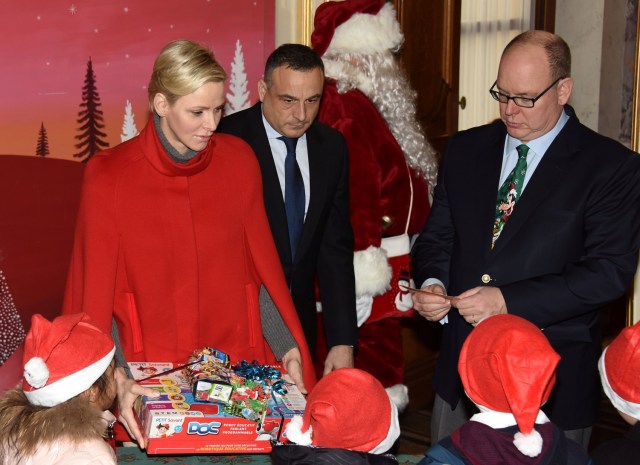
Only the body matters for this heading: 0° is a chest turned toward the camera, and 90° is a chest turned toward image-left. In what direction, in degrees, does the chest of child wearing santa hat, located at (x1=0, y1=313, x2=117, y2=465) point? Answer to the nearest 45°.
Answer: approximately 225°

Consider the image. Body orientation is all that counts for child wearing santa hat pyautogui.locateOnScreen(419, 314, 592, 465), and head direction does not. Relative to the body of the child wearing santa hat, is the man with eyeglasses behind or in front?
in front

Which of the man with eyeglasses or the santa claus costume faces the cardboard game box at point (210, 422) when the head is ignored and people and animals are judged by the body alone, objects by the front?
the man with eyeglasses

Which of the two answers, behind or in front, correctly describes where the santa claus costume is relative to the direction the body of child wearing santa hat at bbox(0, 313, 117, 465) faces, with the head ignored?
in front

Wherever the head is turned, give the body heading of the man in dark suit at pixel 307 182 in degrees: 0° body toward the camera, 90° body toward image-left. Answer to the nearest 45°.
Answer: approximately 0°

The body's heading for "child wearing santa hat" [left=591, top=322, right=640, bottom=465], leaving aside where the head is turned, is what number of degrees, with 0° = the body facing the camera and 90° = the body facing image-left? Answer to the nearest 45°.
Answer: approximately 135°

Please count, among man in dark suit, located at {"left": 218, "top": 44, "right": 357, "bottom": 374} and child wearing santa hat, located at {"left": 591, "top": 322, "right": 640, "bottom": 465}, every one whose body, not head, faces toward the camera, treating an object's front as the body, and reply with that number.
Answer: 1

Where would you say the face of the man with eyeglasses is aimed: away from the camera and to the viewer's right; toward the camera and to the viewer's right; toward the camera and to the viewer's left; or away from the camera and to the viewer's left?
toward the camera and to the viewer's left

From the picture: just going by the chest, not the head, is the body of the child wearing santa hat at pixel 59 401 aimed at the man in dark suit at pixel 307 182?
yes

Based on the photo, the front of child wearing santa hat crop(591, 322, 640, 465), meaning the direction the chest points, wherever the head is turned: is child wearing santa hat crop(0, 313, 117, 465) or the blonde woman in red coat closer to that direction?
the blonde woman in red coat

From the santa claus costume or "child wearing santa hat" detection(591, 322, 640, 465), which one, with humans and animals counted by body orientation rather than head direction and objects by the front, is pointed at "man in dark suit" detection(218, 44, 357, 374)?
the child wearing santa hat

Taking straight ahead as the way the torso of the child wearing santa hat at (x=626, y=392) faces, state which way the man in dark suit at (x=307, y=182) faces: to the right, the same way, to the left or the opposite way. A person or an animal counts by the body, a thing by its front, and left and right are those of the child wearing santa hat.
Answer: the opposite way
